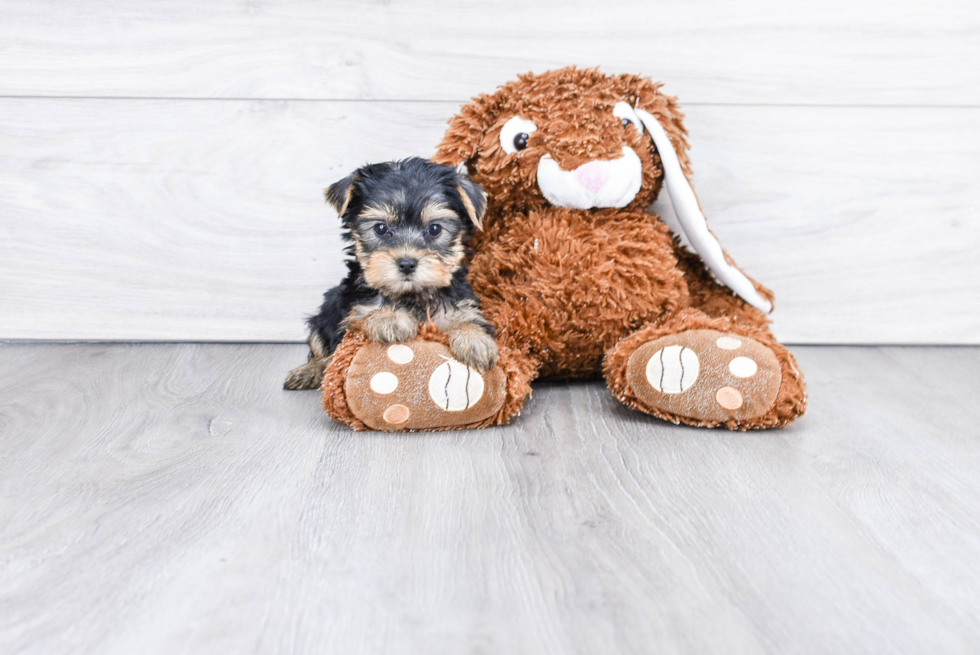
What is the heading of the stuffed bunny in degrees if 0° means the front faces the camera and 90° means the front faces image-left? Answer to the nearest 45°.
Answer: approximately 0°
